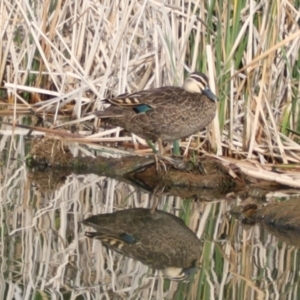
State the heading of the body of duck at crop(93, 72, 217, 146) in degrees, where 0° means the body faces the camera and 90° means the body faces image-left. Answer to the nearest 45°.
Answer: approximately 270°
